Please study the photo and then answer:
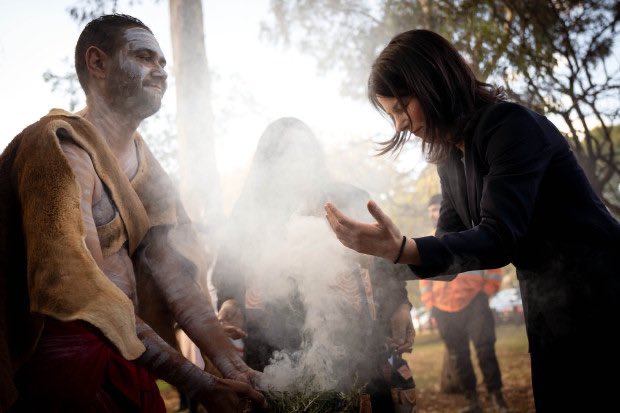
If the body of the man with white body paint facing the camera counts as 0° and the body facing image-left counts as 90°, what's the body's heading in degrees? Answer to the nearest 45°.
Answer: approximately 315°

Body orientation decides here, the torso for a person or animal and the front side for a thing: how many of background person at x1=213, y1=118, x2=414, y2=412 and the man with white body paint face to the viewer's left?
0

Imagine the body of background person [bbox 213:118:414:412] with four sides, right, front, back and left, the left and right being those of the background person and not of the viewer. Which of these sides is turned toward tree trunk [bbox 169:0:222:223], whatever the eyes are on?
back

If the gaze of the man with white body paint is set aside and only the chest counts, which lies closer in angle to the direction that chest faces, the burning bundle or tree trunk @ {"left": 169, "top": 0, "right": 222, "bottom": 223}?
the burning bundle

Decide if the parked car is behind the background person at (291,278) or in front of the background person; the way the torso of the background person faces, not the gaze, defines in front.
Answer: behind

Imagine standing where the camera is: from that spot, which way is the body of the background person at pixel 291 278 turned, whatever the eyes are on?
toward the camera

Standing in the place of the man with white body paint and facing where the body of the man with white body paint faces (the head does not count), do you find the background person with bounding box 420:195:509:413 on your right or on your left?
on your left

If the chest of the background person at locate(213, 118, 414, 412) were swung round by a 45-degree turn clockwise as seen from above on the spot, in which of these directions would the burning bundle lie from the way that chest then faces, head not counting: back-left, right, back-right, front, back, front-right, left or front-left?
front-left

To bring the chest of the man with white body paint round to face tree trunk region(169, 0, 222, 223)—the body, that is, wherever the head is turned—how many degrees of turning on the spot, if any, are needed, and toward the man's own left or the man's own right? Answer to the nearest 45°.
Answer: approximately 135° to the man's own left
